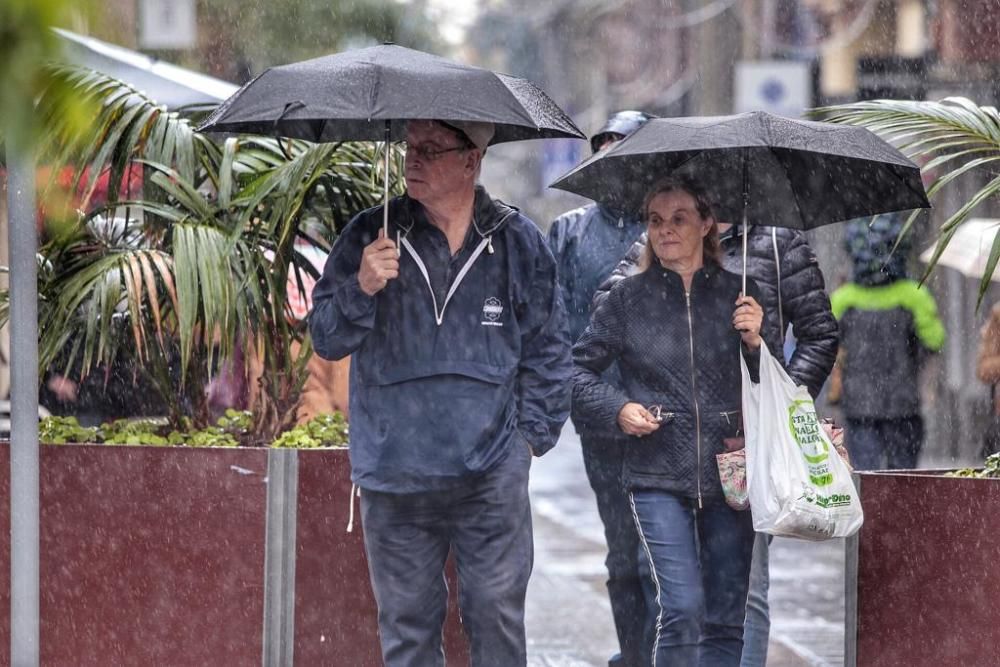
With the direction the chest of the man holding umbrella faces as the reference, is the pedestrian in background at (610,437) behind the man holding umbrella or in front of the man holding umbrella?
behind

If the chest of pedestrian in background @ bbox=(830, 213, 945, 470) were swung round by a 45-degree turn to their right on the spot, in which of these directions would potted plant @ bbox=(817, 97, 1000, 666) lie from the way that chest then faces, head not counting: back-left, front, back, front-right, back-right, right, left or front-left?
back-right

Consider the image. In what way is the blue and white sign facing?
toward the camera

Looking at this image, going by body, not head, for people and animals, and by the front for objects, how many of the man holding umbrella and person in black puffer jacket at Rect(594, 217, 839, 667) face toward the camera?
2

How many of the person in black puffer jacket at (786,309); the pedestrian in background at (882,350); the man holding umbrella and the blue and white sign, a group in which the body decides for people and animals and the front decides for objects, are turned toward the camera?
3

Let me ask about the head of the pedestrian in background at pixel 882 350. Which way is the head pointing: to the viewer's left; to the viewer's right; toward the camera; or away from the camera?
away from the camera

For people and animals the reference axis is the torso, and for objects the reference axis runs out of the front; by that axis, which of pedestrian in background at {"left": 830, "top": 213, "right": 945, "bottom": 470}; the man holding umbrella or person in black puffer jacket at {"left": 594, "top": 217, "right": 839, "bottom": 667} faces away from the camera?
the pedestrian in background

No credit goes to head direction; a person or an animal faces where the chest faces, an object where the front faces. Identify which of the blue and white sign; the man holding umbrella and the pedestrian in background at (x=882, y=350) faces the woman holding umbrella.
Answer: the blue and white sign

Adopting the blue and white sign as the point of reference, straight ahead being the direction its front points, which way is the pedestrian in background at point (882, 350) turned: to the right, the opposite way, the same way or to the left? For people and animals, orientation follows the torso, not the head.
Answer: the opposite way

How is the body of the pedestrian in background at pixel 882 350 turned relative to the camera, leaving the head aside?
away from the camera

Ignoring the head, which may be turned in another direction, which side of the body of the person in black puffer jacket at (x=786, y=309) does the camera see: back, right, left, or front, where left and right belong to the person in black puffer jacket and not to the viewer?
front

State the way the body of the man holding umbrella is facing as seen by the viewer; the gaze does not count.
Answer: toward the camera

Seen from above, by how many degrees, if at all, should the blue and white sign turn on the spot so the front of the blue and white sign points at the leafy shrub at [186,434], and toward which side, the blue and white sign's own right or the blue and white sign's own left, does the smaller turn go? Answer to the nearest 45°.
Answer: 0° — it already faces it

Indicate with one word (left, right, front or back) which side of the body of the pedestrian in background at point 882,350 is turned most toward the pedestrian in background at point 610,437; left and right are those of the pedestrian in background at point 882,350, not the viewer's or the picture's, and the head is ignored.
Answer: back

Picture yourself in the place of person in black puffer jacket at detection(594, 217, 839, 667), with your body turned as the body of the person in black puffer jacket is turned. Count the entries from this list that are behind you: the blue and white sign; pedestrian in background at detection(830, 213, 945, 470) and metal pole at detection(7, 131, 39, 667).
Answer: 2

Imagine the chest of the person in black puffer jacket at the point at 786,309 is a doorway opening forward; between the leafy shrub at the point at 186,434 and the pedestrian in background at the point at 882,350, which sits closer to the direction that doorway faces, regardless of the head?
the leafy shrub

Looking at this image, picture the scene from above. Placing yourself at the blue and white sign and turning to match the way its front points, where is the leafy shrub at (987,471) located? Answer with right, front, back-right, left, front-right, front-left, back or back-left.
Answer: front
